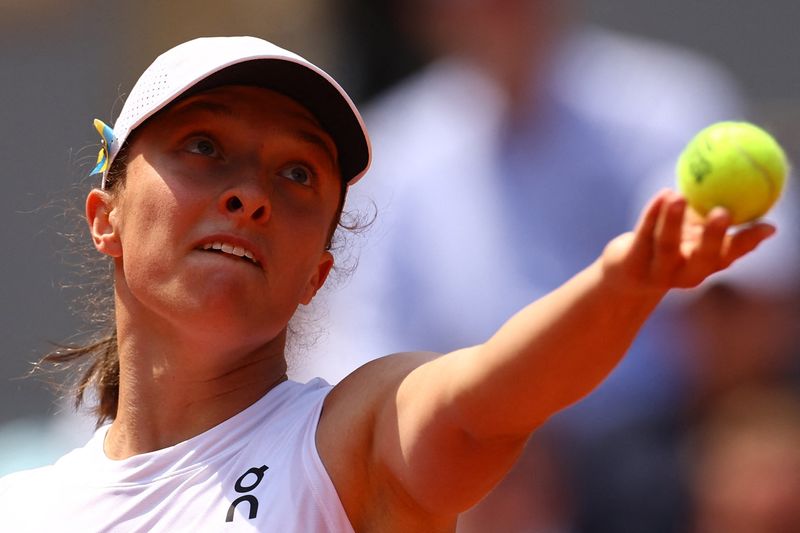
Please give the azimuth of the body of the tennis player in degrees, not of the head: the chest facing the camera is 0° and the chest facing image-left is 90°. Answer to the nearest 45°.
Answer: approximately 0°

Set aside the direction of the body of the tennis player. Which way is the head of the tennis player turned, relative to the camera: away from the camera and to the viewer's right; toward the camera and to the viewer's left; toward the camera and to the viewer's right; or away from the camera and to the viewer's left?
toward the camera and to the viewer's right

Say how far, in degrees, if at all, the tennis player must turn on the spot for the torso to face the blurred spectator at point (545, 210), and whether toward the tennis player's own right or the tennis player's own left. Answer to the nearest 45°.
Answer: approximately 135° to the tennis player's own left

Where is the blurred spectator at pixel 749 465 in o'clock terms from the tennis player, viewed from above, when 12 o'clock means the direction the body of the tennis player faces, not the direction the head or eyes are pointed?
The blurred spectator is roughly at 6 o'clock from the tennis player.

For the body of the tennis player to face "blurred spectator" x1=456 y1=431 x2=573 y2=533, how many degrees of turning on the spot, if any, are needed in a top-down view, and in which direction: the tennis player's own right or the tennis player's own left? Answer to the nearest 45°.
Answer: approximately 135° to the tennis player's own left
